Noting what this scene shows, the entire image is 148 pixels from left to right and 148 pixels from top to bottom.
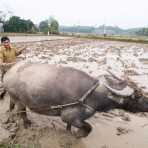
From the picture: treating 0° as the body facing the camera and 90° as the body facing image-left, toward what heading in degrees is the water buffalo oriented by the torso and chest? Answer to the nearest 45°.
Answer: approximately 270°

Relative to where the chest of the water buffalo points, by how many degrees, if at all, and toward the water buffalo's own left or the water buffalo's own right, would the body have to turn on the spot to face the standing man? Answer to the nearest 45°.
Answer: approximately 135° to the water buffalo's own left
